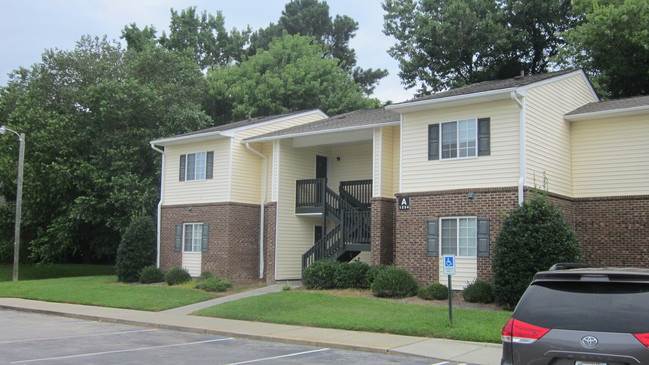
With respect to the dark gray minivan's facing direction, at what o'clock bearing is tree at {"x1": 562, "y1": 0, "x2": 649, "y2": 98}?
The tree is roughly at 12 o'clock from the dark gray minivan.

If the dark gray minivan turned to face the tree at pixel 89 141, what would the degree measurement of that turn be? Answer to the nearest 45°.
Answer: approximately 45° to its left

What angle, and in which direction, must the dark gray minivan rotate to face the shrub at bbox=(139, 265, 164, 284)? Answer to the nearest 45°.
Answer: approximately 45° to its left

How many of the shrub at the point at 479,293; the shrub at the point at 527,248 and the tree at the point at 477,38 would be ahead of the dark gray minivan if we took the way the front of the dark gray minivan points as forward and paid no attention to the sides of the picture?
3

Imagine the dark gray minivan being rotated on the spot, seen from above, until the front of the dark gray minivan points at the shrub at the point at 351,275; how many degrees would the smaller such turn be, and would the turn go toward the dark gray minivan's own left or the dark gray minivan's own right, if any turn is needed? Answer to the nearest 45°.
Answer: approximately 45° to the dark gray minivan's own left

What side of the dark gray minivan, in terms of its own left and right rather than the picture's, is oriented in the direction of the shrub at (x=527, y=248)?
front

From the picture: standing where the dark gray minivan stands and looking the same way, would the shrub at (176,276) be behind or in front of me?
in front

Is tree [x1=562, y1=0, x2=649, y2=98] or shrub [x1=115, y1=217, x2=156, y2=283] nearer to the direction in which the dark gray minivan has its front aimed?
the tree

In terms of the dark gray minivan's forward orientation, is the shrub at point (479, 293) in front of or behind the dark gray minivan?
in front

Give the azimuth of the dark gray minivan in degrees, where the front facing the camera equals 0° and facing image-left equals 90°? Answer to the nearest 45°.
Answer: approximately 180°

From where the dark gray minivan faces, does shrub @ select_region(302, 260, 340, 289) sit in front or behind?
in front
